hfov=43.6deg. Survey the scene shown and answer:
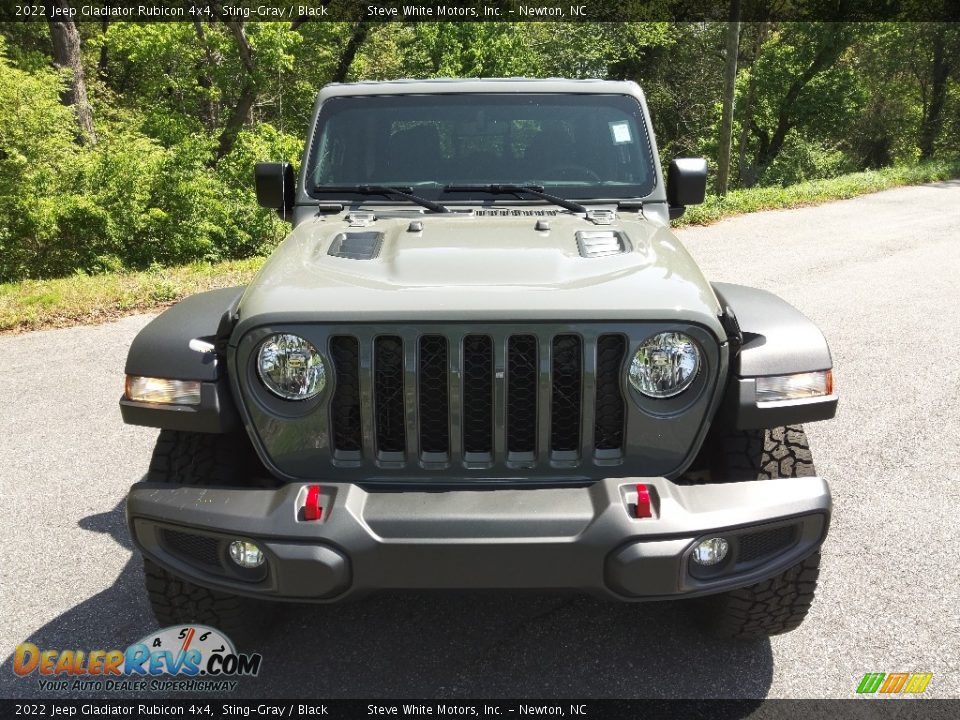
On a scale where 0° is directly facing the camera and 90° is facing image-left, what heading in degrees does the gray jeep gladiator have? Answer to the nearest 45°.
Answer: approximately 0°

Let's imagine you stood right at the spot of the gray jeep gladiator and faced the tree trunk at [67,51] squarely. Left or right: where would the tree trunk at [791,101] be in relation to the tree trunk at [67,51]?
right

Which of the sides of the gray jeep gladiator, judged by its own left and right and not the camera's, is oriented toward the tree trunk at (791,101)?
back

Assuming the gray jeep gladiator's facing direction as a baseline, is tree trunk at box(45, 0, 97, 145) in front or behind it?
behind

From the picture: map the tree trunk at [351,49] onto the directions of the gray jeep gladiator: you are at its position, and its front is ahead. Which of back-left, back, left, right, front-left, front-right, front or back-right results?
back

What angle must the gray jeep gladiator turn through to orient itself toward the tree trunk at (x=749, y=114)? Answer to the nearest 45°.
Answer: approximately 180°
